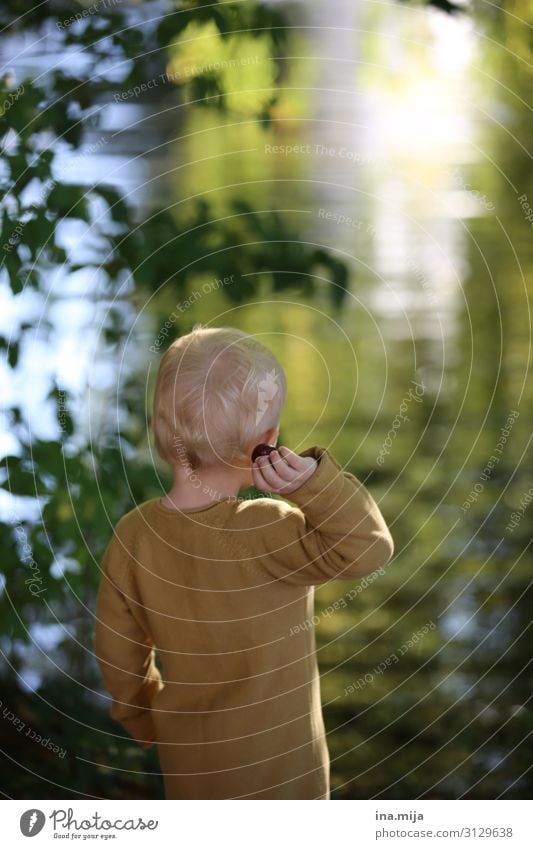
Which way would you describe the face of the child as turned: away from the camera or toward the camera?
away from the camera

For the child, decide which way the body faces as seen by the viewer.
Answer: away from the camera
